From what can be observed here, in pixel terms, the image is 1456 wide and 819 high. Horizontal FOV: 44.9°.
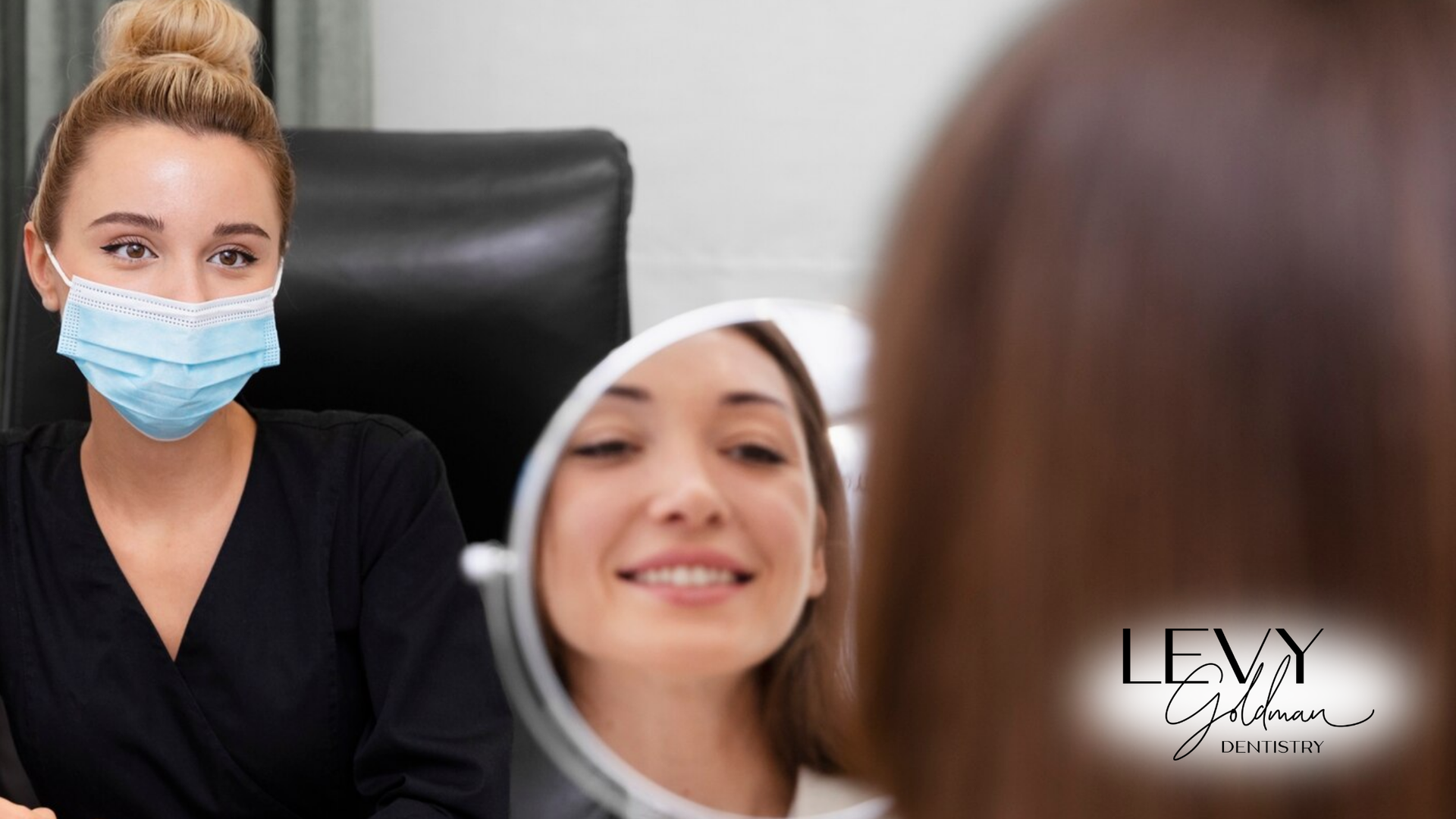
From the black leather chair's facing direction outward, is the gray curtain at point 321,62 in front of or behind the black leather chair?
behind

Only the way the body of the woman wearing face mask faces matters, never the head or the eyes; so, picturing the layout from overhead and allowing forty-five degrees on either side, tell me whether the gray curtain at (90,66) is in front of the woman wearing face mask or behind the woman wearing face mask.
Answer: behind

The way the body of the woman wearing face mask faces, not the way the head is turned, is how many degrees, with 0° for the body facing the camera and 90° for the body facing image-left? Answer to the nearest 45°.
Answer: approximately 0°

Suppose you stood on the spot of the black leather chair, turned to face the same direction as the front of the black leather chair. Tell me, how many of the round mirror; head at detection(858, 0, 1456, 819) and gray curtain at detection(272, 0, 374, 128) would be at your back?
1

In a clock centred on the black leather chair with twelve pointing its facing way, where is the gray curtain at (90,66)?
The gray curtain is roughly at 5 o'clock from the black leather chair.

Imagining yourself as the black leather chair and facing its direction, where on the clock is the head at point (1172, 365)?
The head is roughly at 12 o'clock from the black leather chair.

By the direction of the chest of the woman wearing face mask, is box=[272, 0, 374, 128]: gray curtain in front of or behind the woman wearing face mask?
behind

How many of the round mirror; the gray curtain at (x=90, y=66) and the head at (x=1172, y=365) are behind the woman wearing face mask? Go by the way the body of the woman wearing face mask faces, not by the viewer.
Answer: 1

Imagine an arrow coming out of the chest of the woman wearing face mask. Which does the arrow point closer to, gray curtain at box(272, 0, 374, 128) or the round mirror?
the round mirror

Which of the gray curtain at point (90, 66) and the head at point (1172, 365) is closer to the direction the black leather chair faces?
the head
